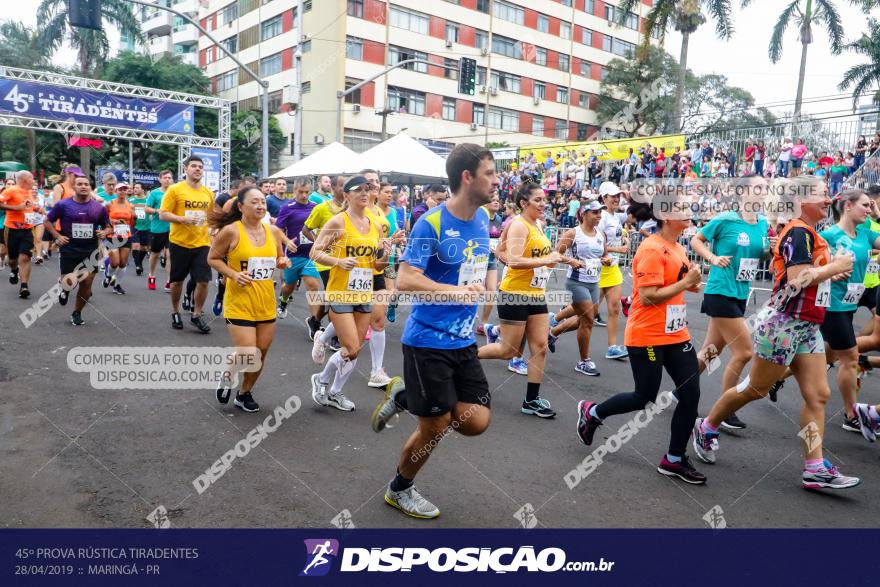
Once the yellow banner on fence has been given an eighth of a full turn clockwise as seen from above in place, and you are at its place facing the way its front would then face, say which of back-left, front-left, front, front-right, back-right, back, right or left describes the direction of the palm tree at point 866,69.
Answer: back

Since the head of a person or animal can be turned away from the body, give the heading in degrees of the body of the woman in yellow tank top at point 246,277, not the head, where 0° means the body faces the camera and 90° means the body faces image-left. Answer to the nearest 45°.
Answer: approximately 315°

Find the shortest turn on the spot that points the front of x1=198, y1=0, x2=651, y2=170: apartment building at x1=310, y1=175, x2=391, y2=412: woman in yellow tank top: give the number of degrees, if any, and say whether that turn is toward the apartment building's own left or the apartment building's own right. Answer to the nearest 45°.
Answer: approximately 45° to the apartment building's own right

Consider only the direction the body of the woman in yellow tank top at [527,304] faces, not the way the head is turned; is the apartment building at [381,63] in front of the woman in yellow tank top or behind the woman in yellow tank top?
behind

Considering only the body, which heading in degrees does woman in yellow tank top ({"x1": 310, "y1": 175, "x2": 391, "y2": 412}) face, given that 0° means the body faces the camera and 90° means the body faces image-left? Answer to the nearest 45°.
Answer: approximately 315°

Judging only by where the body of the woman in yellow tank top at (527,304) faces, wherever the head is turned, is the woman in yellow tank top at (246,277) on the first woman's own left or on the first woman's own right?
on the first woman's own right

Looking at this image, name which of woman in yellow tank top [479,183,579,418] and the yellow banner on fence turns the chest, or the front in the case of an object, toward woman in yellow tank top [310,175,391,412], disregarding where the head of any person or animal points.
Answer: the yellow banner on fence

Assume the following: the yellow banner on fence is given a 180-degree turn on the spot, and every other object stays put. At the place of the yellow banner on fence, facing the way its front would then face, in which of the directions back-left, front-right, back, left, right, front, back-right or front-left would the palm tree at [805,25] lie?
front-right

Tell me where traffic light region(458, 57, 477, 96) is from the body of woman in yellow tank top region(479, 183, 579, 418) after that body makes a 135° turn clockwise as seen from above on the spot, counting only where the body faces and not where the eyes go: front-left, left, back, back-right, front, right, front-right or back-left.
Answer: right

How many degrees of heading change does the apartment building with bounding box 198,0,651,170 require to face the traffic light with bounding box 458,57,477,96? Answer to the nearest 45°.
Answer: approximately 45° to its right

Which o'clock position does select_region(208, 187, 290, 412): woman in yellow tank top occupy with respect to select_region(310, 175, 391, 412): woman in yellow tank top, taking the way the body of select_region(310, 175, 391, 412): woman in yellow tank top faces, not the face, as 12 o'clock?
select_region(208, 187, 290, 412): woman in yellow tank top is roughly at 4 o'clock from select_region(310, 175, 391, 412): woman in yellow tank top.

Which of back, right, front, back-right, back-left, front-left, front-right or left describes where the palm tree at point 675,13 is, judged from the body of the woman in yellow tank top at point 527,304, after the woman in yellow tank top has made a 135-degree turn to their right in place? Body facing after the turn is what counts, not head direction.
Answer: right
